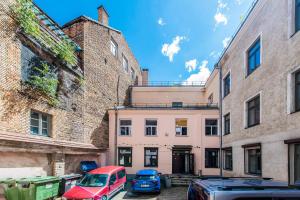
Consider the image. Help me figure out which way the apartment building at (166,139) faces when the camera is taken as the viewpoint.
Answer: facing the viewer

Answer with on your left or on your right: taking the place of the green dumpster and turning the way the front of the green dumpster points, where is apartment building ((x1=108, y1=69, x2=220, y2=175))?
on your left

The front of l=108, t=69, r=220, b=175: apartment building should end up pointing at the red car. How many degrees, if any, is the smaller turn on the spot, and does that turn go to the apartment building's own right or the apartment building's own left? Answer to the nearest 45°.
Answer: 0° — it already faces it

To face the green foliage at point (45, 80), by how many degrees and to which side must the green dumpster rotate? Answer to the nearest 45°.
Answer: approximately 135° to its left

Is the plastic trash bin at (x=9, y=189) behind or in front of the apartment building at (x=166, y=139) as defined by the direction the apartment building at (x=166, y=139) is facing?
in front

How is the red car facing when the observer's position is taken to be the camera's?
facing the viewer and to the left of the viewer

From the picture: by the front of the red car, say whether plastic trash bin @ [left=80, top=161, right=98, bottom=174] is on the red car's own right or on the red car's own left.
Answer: on the red car's own right

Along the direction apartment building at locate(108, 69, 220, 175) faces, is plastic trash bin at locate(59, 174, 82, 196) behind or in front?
in front
